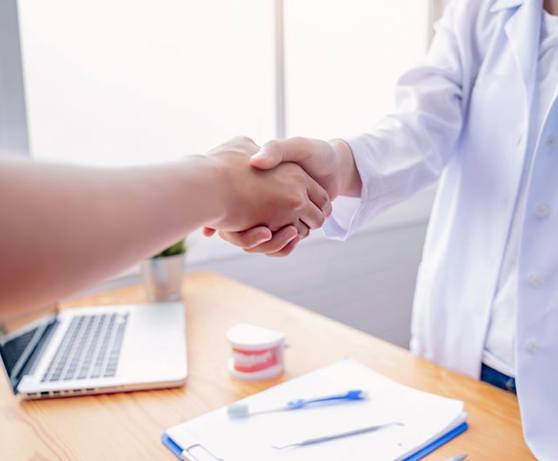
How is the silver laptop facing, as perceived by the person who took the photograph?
facing to the right of the viewer

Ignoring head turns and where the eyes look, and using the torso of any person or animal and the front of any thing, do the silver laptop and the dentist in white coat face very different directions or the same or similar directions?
very different directions

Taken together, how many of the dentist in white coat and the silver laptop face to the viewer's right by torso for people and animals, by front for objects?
1

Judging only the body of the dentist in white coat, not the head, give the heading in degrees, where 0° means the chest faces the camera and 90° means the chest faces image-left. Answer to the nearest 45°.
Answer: approximately 45°
